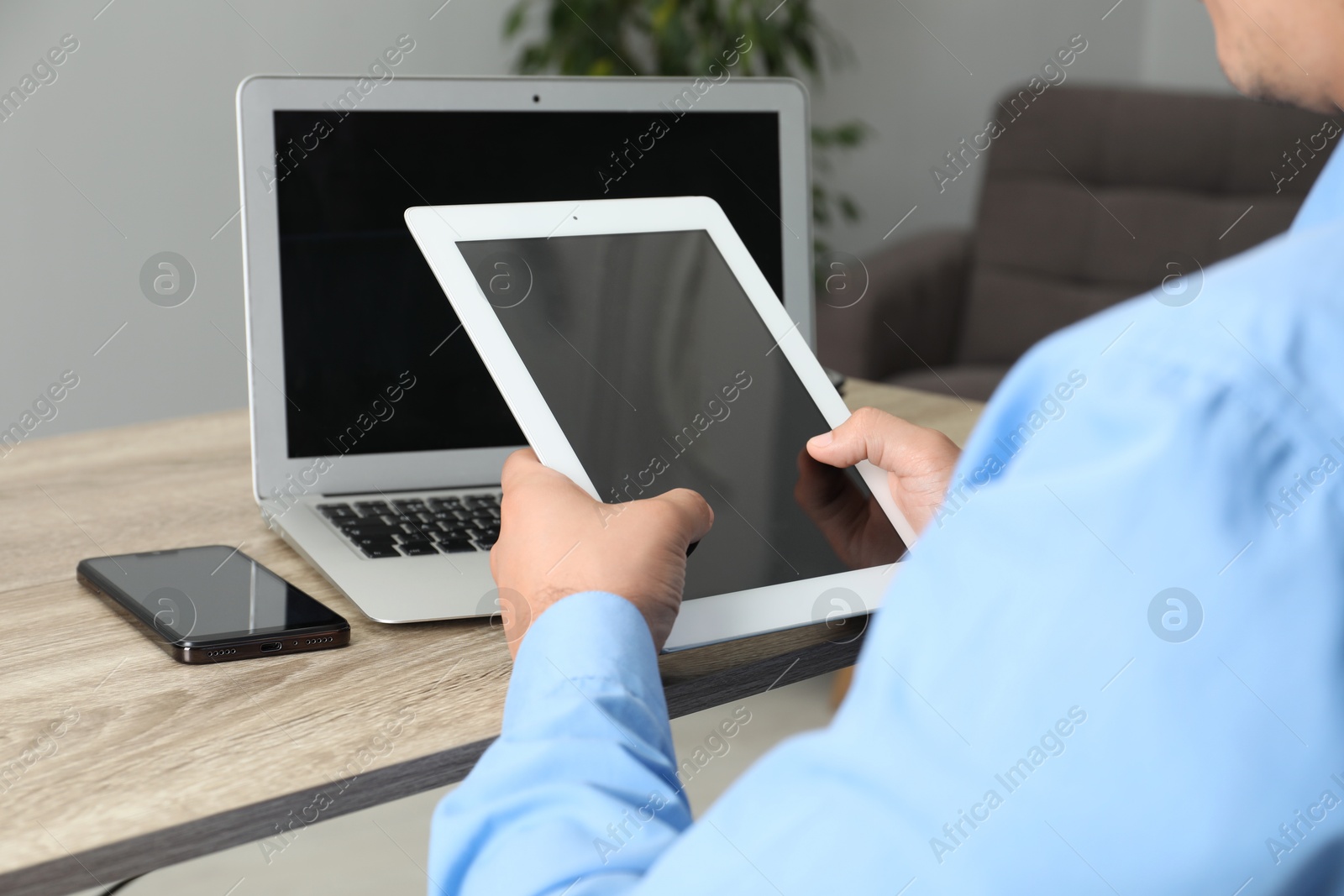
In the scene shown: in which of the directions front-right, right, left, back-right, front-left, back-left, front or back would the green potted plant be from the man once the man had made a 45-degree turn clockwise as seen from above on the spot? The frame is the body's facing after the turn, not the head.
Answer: front

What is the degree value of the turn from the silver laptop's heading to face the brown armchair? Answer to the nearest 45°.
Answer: approximately 90° to its left

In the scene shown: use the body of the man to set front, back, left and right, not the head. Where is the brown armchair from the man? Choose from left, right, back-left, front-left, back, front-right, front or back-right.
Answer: front-right

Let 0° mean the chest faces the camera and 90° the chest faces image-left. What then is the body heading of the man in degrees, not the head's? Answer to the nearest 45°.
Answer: approximately 135°

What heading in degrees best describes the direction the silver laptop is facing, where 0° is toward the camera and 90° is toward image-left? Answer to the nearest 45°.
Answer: approximately 315°
